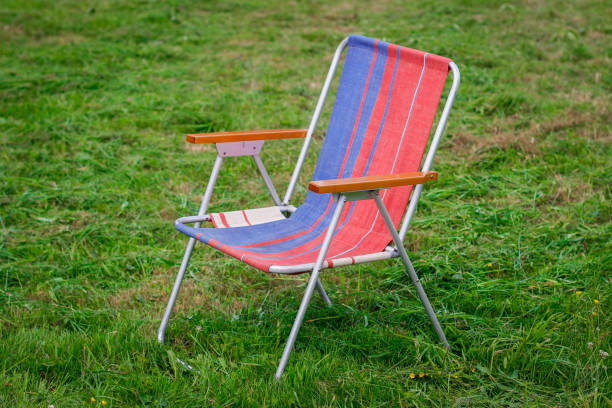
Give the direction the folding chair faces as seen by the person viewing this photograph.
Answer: facing the viewer and to the left of the viewer
